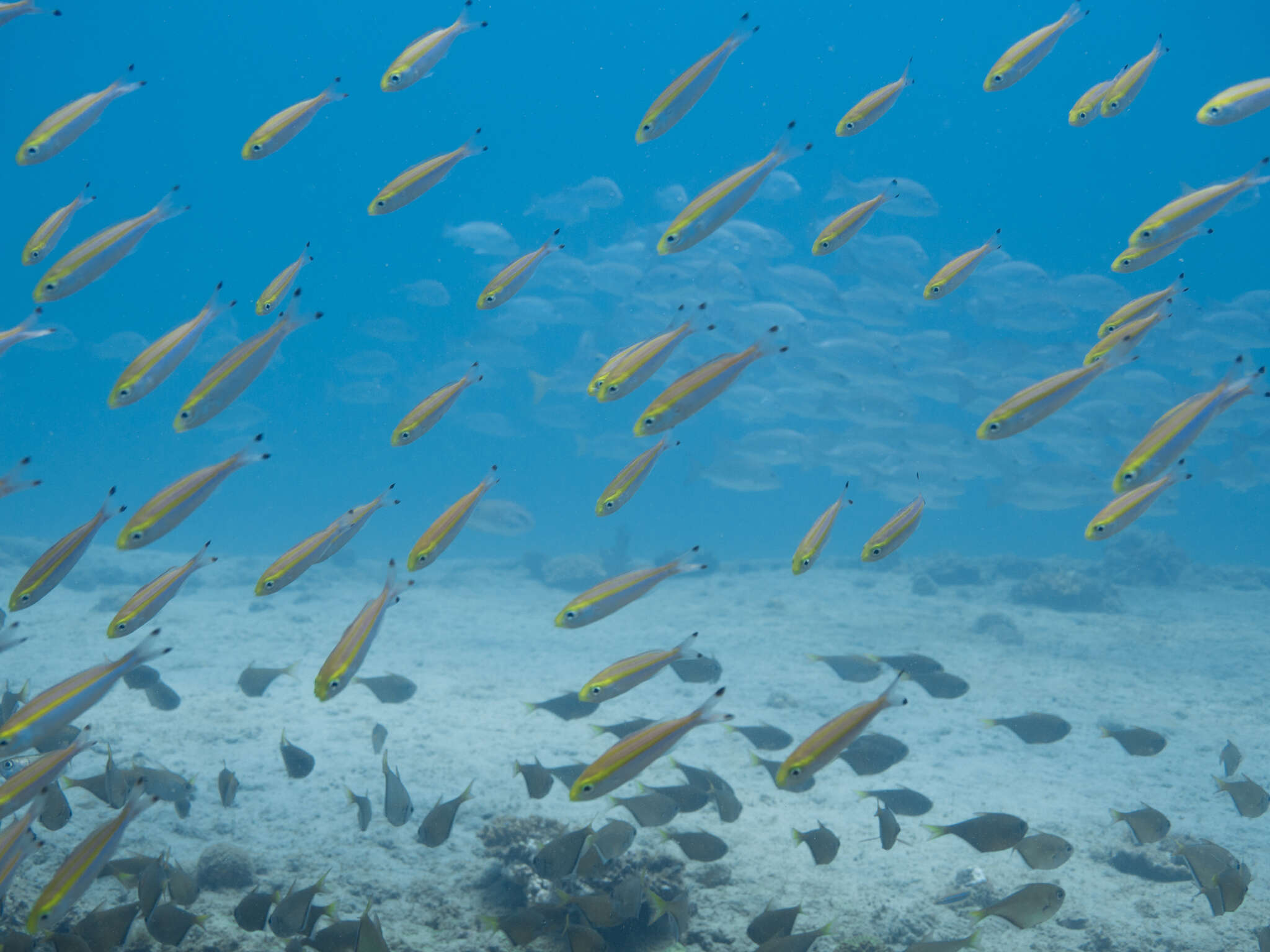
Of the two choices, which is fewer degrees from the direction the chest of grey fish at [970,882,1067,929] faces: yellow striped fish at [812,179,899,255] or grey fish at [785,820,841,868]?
the yellow striped fish

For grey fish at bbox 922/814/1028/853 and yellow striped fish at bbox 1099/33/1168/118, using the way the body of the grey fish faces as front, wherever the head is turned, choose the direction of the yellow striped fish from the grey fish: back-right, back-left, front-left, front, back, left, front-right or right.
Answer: front-left

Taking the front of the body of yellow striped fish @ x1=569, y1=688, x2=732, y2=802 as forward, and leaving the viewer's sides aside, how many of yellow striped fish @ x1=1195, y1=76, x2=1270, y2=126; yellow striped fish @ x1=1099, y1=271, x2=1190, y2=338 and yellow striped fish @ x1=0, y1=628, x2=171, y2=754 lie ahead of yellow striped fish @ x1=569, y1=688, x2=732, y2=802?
1

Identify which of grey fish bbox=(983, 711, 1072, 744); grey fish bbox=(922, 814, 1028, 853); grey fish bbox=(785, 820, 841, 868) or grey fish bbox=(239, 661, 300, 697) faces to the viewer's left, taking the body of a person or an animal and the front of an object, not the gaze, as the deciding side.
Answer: grey fish bbox=(239, 661, 300, 697)

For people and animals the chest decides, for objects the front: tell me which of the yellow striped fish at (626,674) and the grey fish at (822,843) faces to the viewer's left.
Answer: the yellow striped fish

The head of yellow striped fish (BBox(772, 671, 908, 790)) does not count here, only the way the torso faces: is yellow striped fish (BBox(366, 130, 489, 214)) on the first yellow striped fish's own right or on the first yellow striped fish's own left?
on the first yellow striped fish's own right

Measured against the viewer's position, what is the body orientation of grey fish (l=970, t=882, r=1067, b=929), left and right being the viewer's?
facing to the right of the viewer

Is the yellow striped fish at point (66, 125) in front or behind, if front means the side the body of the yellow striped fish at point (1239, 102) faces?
in front

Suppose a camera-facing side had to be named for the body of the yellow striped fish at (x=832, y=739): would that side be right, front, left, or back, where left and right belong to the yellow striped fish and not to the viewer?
left

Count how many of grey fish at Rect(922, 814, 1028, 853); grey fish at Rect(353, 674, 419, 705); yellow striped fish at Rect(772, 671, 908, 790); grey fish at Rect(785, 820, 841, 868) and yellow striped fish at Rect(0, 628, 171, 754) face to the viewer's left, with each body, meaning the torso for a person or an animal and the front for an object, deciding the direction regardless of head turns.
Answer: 2

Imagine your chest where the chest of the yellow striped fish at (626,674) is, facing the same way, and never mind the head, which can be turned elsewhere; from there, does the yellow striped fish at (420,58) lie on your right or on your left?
on your right

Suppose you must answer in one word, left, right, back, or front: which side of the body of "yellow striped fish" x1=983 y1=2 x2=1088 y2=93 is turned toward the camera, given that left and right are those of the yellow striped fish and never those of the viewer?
left

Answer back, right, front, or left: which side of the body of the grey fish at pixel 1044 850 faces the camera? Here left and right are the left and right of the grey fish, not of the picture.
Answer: right

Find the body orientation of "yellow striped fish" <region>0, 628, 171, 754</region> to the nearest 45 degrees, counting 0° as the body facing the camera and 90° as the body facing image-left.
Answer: approximately 90°

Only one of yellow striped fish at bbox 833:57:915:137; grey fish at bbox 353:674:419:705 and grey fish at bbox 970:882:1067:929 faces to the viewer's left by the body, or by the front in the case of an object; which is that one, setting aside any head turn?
the yellow striped fish

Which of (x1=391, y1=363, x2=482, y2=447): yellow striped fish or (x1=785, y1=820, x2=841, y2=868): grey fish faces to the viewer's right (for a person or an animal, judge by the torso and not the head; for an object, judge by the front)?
the grey fish

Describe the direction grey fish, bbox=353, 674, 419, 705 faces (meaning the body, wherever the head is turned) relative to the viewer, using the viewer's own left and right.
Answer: facing to the right of the viewer
